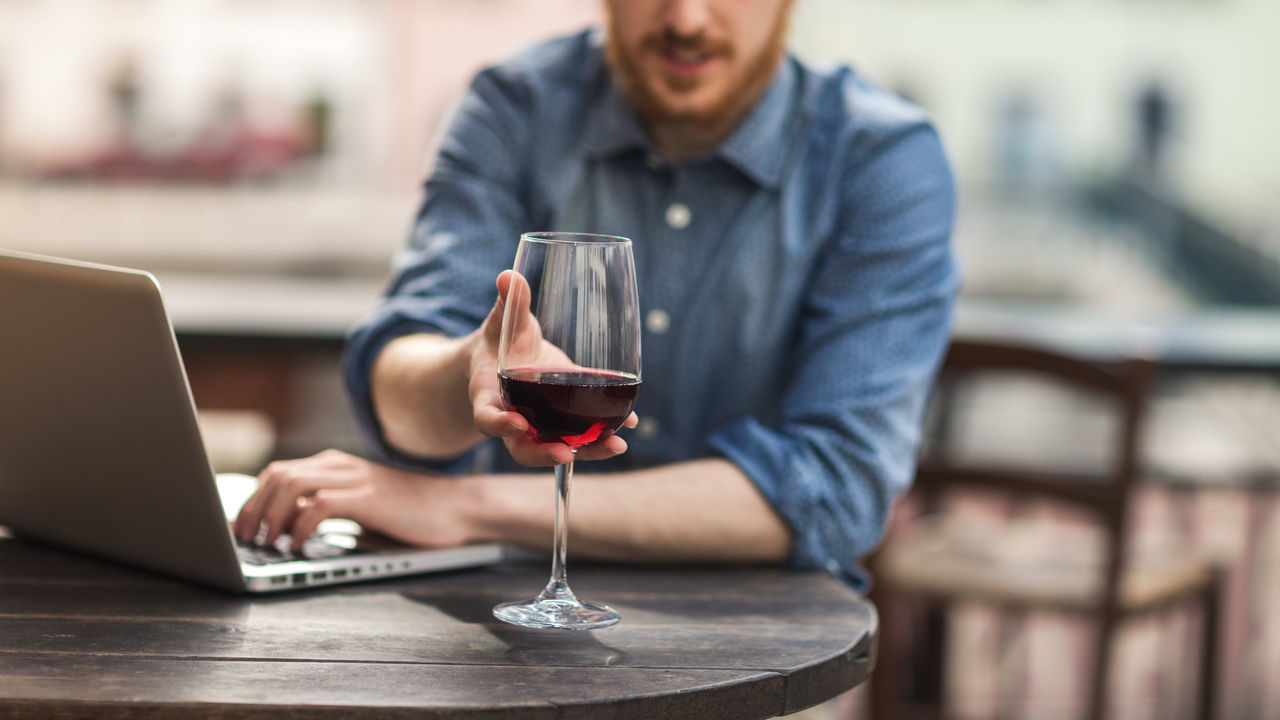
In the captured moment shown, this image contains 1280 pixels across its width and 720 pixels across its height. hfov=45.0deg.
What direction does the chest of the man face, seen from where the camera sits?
toward the camera

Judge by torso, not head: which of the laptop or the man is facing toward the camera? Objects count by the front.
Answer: the man

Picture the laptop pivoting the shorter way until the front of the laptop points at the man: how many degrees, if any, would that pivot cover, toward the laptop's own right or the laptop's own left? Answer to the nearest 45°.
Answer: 0° — it already faces them

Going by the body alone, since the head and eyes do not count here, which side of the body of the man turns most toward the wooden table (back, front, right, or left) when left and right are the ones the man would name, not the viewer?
front

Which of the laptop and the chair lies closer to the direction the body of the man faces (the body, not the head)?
the laptop

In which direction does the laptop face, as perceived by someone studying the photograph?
facing away from the viewer and to the right of the viewer

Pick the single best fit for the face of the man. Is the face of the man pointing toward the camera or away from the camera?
toward the camera

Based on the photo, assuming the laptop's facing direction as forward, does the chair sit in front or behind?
in front

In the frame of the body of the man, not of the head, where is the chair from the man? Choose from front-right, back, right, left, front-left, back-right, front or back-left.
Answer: back-left

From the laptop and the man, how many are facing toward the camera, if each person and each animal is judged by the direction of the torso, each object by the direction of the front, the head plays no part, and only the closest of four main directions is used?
1
